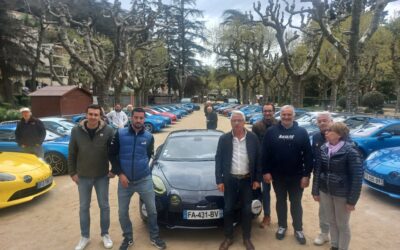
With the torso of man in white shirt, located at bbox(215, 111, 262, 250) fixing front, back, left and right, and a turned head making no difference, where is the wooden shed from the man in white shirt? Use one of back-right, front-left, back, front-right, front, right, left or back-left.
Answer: back-right

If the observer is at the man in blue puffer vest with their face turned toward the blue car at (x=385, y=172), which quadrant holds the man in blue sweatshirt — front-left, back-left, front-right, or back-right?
front-right

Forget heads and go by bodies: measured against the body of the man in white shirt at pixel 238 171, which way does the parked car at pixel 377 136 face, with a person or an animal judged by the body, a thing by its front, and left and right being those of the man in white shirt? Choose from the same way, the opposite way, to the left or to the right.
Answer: to the right

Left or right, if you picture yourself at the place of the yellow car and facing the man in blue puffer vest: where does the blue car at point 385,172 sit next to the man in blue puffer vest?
left

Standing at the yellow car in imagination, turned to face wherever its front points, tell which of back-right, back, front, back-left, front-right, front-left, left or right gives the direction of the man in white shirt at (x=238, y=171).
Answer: front

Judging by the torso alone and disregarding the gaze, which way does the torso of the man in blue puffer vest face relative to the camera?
toward the camera

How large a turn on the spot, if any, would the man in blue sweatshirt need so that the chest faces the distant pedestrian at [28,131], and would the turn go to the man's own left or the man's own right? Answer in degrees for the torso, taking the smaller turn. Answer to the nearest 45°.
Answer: approximately 90° to the man's own right

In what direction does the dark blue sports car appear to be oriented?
toward the camera

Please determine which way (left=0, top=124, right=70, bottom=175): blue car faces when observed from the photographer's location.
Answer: facing the viewer and to the right of the viewer

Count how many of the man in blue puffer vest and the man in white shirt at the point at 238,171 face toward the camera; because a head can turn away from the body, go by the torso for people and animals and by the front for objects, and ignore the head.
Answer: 2

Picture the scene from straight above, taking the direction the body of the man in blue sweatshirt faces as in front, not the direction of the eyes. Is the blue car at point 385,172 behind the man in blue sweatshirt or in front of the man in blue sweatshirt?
behind

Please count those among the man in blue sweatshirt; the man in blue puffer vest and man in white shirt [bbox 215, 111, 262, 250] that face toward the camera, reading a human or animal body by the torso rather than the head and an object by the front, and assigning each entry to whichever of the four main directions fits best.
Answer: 3

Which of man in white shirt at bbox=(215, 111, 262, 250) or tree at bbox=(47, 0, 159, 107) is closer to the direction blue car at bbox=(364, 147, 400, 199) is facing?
the man in white shirt

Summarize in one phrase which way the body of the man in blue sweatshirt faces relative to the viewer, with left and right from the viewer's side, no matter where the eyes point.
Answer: facing the viewer
